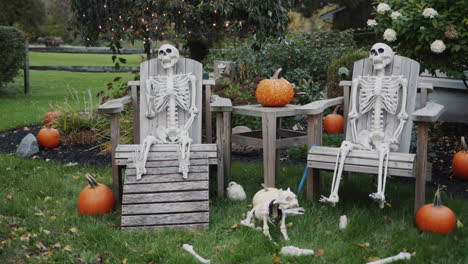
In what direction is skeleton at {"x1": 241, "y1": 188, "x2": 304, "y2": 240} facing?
to the viewer's right

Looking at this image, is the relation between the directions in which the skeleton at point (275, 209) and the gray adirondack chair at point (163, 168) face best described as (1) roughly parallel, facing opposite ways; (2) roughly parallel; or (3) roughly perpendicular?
roughly perpendicular

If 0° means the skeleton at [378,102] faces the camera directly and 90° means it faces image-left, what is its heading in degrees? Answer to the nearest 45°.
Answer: approximately 45°

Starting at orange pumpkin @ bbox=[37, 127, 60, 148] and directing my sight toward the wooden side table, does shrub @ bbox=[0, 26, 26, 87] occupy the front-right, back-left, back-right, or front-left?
back-left

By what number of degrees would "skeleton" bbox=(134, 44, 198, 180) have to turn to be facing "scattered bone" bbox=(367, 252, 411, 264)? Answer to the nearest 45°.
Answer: approximately 45° to its left

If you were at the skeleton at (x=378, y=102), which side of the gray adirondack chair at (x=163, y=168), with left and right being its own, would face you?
left

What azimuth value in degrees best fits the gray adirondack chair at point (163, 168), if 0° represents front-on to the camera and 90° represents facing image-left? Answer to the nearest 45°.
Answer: approximately 0°

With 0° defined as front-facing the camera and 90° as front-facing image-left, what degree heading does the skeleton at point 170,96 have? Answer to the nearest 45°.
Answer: approximately 0°

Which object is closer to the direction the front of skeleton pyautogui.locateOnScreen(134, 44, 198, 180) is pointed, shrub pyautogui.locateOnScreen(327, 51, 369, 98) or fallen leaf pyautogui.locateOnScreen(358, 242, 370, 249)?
the fallen leaf

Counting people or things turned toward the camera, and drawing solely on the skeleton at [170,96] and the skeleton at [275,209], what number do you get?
1

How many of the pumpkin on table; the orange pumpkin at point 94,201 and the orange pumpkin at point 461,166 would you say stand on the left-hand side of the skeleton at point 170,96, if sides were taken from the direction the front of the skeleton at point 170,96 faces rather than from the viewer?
2
